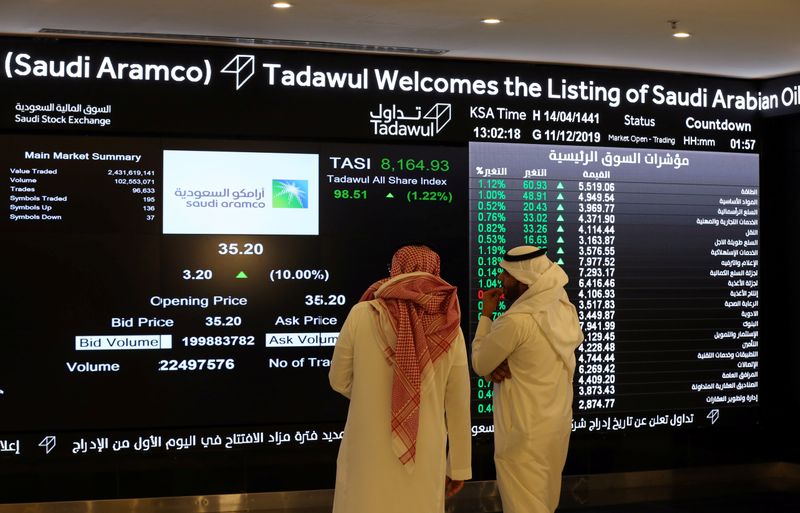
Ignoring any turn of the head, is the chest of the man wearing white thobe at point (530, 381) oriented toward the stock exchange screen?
yes

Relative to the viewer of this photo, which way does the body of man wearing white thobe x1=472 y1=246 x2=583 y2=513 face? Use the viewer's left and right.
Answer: facing away from the viewer and to the left of the viewer

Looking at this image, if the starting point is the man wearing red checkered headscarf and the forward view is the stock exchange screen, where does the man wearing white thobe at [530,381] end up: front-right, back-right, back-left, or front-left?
front-right

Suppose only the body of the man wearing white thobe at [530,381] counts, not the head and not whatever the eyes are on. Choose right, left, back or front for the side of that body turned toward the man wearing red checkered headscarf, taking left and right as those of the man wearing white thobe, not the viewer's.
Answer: left

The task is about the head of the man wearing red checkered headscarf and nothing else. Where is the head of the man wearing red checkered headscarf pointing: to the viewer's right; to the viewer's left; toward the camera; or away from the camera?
away from the camera

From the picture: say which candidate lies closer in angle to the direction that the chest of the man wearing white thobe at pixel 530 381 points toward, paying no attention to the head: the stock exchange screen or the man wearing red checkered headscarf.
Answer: the stock exchange screen

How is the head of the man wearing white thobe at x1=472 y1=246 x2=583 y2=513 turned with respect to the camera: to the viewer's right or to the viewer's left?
to the viewer's left
